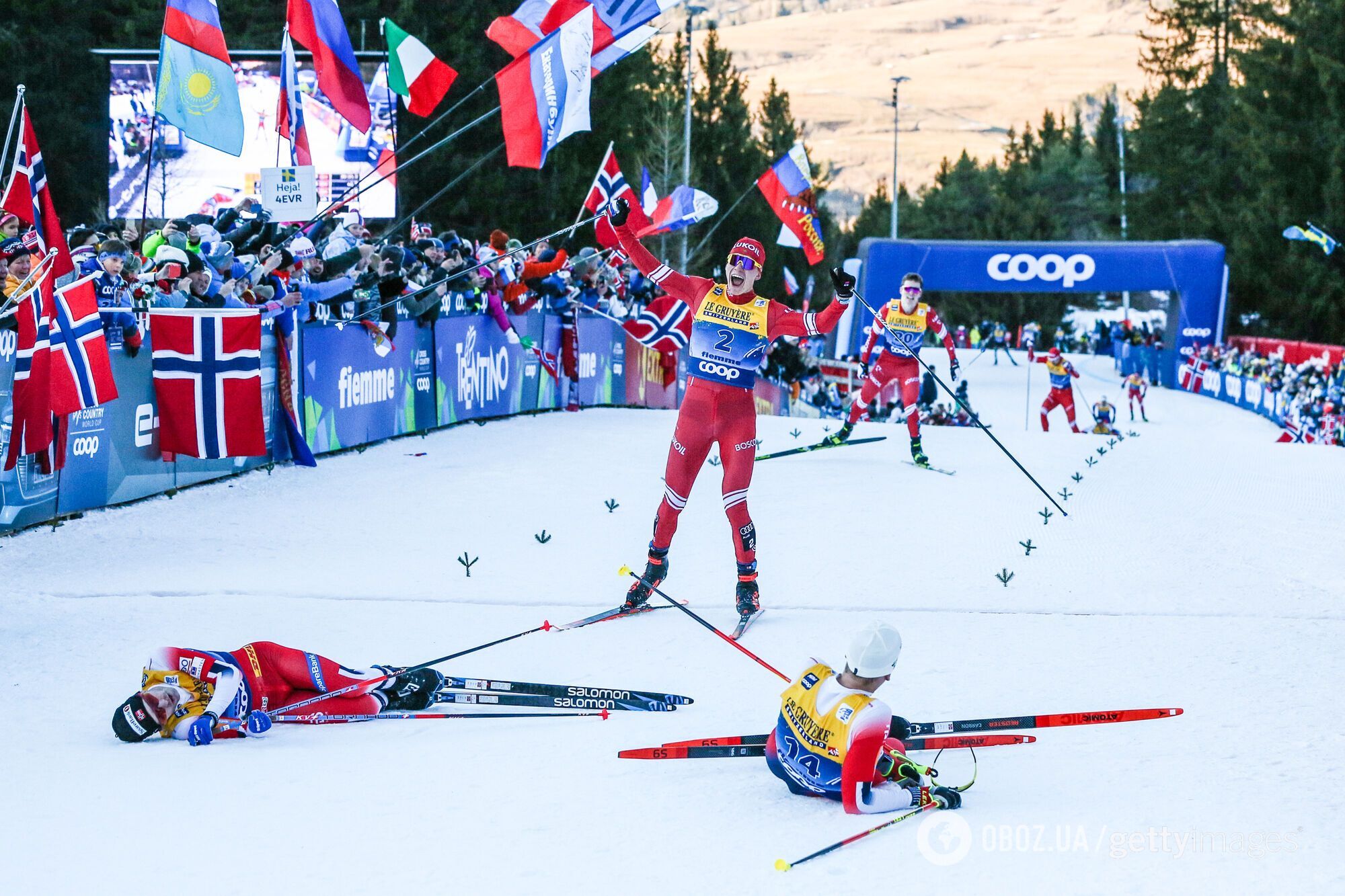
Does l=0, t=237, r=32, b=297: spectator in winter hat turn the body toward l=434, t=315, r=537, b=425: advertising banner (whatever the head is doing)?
no

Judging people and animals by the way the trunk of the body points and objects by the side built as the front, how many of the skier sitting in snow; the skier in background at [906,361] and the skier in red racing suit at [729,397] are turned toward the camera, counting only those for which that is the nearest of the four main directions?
2

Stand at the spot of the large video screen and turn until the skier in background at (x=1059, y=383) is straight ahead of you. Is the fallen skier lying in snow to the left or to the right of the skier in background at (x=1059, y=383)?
right

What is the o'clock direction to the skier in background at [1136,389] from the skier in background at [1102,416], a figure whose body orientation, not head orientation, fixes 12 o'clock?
the skier in background at [1136,389] is roughly at 6 o'clock from the skier in background at [1102,416].

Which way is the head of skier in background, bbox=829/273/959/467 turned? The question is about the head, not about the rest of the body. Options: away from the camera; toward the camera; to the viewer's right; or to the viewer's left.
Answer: toward the camera

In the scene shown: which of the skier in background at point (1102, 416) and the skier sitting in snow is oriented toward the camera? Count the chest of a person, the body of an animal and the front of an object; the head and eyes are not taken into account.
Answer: the skier in background

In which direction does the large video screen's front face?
toward the camera

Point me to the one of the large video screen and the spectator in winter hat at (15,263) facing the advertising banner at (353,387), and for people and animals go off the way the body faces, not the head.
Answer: the large video screen

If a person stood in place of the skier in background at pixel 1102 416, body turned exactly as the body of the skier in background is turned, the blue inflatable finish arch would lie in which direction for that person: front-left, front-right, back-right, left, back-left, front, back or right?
back

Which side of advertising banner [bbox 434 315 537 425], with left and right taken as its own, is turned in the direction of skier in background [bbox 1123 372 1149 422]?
left

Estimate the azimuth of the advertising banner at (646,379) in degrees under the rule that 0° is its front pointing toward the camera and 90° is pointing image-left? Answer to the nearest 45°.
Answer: approximately 315°

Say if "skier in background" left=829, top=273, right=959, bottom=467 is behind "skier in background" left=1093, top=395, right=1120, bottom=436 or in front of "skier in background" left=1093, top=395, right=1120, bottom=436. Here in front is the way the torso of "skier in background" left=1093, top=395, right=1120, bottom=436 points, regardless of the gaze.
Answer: in front

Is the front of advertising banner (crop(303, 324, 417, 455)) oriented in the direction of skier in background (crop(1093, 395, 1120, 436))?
no

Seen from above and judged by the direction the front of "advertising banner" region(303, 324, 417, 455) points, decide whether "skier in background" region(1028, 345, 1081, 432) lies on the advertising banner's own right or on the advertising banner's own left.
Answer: on the advertising banner's own left

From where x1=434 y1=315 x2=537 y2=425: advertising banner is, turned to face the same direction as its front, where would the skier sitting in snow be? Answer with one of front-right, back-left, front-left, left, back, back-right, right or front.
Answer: front-right

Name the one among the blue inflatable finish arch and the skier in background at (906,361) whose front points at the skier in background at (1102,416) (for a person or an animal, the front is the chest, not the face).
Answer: the blue inflatable finish arch

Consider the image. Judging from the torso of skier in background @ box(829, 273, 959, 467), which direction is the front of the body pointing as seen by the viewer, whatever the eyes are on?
toward the camera
